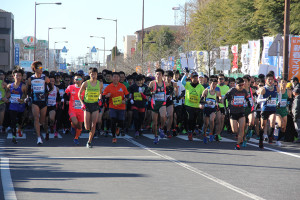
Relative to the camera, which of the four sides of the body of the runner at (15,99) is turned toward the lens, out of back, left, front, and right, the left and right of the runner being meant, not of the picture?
front

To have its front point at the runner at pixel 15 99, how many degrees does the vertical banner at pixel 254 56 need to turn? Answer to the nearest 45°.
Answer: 0° — it already faces them

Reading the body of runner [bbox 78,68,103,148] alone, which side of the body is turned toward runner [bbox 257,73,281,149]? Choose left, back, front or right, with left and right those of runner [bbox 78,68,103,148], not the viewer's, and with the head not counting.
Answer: left

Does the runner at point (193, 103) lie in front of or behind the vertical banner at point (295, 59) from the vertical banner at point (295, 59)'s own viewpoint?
in front

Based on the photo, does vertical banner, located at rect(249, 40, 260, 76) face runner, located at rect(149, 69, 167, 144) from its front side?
yes

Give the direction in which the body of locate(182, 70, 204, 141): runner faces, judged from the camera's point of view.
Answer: toward the camera

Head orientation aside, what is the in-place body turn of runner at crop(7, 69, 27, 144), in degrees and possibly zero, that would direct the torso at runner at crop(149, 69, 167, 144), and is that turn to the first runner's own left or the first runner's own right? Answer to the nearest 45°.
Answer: approximately 90° to the first runner's own left

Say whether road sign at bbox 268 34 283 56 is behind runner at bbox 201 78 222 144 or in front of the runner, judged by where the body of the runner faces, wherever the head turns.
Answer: behind

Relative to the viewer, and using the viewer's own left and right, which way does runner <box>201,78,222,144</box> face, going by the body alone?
facing the viewer

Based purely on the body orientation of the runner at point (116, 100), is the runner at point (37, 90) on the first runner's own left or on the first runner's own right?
on the first runner's own right
